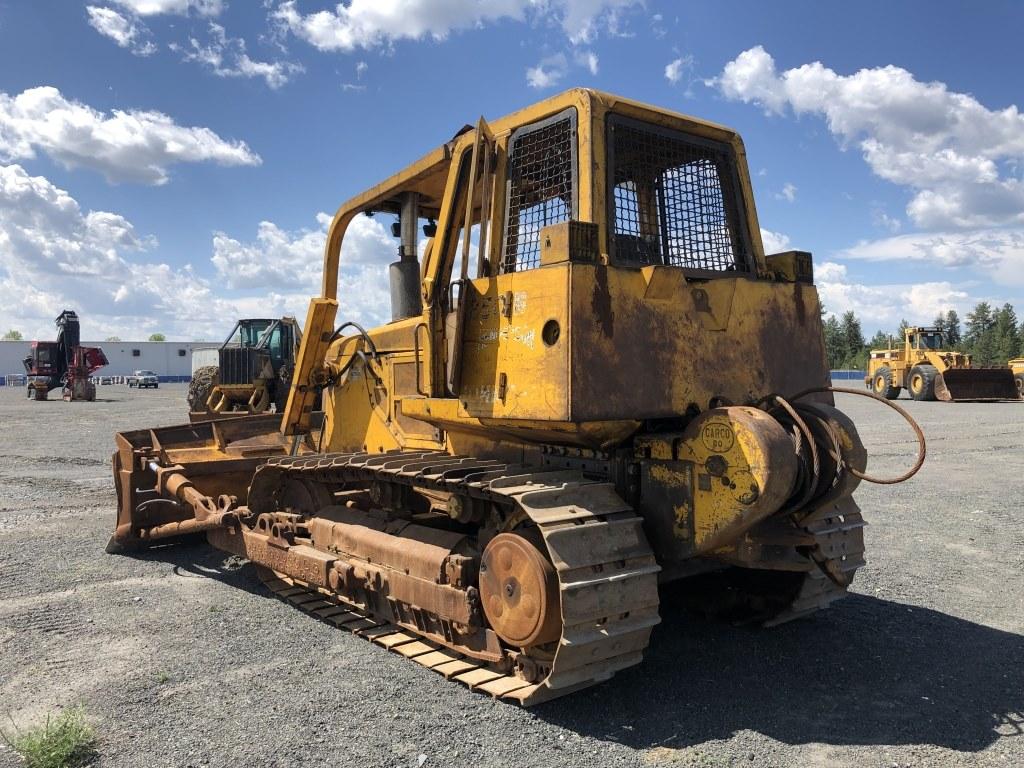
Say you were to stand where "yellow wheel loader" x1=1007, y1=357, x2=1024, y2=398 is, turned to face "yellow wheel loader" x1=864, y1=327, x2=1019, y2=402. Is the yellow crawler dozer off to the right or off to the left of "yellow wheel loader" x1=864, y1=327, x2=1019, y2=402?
left

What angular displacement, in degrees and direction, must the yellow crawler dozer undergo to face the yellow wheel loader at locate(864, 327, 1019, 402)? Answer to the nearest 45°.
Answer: approximately 90° to its right

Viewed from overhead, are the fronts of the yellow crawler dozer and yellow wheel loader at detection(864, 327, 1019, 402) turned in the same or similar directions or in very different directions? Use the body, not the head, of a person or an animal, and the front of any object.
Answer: very different directions

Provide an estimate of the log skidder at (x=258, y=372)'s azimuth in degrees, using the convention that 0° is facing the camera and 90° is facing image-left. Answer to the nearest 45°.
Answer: approximately 45°

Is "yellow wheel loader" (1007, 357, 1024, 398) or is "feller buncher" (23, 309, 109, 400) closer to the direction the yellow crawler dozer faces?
the feller buncher

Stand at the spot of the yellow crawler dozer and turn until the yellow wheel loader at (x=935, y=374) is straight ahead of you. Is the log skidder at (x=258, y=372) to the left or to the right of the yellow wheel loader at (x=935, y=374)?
left

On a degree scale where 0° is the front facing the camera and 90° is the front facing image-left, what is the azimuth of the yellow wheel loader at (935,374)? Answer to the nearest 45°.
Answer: approximately 315°

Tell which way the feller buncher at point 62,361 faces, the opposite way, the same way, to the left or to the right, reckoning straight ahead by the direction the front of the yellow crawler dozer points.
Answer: the opposite way
